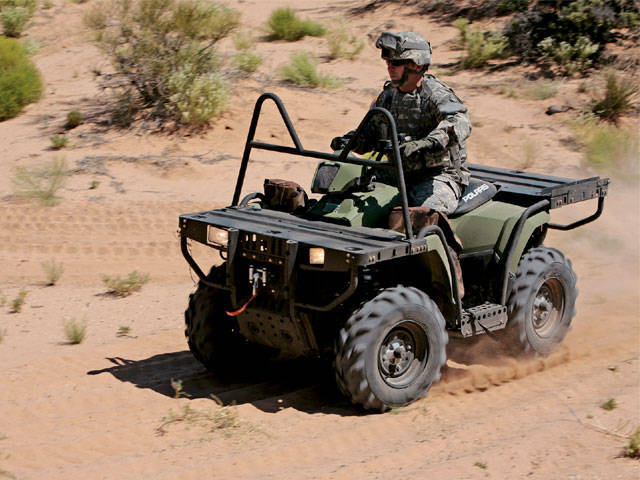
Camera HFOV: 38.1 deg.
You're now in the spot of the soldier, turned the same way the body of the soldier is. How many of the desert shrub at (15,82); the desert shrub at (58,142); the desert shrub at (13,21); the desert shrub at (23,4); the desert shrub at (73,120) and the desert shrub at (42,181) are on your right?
6

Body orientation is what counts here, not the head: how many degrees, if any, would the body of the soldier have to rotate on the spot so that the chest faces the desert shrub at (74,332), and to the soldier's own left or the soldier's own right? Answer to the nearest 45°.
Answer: approximately 45° to the soldier's own right

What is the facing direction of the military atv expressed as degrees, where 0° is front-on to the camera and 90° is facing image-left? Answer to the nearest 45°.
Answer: approximately 45°

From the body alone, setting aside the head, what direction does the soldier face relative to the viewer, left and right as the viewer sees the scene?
facing the viewer and to the left of the viewer

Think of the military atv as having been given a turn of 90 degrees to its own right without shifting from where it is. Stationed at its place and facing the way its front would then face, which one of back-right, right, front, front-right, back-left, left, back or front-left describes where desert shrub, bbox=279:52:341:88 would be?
front-right

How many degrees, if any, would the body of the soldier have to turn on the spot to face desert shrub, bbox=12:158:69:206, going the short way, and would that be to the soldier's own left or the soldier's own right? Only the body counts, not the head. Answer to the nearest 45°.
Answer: approximately 90° to the soldier's own right

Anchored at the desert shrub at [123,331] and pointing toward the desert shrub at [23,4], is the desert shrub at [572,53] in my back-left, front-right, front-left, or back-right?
front-right

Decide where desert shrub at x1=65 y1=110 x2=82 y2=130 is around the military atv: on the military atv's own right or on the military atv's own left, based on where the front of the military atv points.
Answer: on the military atv's own right

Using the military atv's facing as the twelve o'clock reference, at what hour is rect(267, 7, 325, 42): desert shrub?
The desert shrub is roughly at 4 o'clock from the military atv.

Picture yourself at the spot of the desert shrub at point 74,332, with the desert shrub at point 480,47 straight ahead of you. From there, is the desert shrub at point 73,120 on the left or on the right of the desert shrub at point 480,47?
left

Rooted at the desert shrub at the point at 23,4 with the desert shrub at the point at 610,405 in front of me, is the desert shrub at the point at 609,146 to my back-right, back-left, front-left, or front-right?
front-left

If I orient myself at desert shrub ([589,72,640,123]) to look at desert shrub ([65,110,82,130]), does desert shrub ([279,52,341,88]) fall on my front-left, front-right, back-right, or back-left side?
front-right

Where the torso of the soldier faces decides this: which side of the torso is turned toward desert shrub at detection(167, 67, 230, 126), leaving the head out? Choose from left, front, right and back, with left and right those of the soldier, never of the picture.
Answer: right

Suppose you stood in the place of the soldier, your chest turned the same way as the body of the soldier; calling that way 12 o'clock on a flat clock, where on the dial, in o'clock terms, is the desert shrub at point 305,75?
The desert shrub is roughly at 4 o'clock from the soldier.

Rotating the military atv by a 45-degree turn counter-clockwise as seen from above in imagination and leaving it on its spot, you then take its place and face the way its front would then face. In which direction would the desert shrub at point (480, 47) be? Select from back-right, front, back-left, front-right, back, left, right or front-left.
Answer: back

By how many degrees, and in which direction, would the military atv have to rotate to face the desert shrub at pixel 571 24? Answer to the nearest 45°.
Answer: approximately 135° to its right

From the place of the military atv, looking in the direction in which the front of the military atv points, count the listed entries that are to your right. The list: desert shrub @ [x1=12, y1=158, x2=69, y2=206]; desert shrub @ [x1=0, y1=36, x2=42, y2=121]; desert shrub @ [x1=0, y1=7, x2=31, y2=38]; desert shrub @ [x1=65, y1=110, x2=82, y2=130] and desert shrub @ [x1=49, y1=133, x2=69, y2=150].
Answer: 5

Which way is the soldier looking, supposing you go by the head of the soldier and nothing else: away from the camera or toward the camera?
toward the camera
